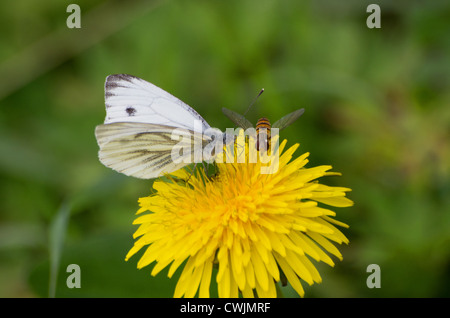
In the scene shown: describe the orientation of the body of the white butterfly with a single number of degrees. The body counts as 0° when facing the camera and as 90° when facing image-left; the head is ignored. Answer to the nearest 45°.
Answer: approximately 270°
